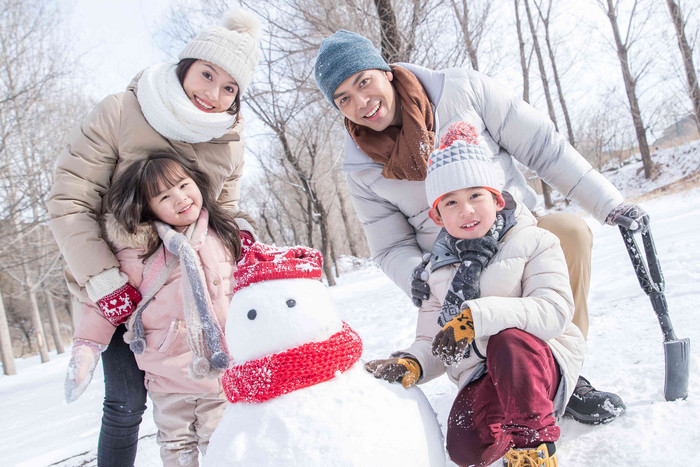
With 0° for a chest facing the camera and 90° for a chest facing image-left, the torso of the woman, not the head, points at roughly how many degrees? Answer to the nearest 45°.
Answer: approximately 315°

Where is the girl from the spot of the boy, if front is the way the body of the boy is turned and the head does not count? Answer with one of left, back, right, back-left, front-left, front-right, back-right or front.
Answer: front-right

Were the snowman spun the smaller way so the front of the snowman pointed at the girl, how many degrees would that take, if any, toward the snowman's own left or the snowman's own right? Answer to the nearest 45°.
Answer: approximately 135° to the snowman's own right

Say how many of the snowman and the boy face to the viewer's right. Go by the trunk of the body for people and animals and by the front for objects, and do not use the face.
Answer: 0

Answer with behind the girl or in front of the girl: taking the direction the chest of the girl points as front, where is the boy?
in front

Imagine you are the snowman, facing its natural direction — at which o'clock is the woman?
The woman is roughly at 5 o'clock from the snowman.

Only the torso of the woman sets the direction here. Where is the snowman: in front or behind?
in front

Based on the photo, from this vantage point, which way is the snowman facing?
toward the camera
